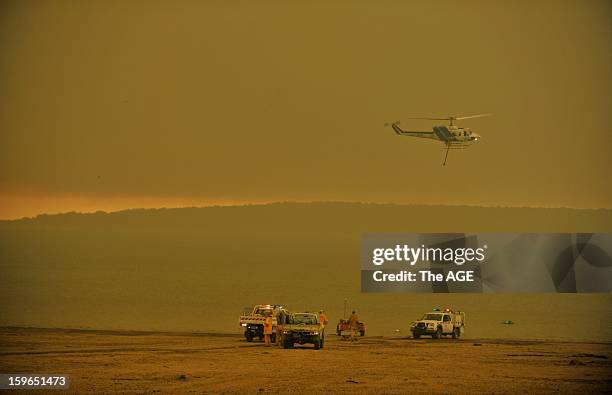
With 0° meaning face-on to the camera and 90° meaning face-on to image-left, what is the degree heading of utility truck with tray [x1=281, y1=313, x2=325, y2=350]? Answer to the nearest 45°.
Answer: approximately 0°
